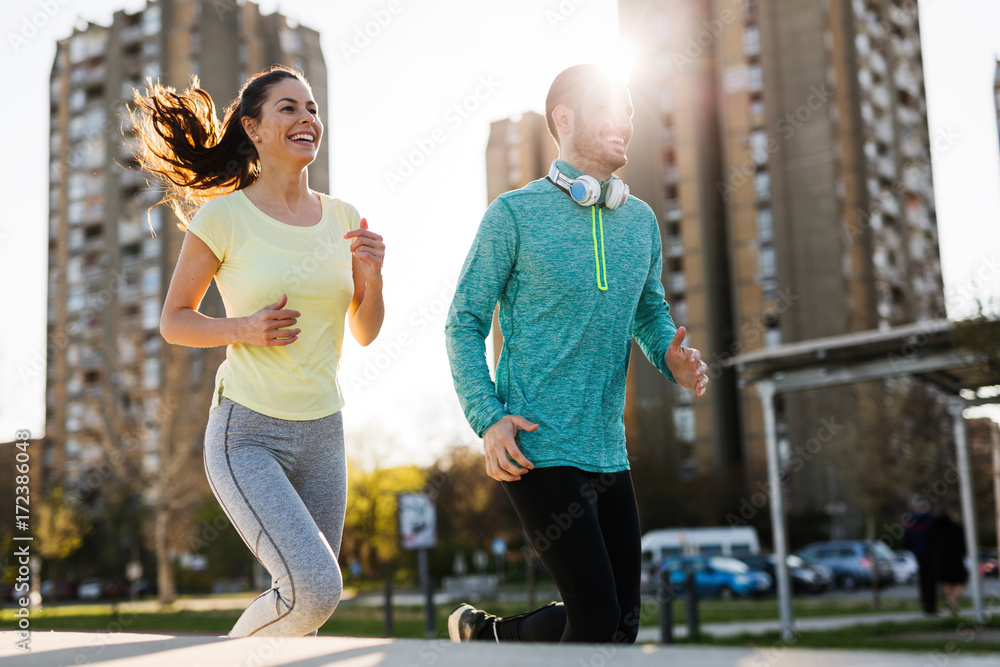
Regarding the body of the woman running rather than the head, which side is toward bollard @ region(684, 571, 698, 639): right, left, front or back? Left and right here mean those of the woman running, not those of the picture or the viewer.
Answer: left

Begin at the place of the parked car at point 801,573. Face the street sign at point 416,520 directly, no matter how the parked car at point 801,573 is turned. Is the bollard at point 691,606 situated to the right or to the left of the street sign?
left

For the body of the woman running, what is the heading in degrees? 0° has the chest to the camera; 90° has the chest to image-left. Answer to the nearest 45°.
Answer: approximately 315°

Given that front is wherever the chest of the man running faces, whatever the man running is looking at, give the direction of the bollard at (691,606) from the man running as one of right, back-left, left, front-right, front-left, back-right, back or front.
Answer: back-left

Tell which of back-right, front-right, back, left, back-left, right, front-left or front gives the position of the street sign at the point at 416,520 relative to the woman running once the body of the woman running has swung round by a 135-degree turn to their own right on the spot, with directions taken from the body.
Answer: right

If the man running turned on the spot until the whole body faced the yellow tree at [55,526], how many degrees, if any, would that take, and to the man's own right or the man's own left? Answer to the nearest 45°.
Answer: approximately 180°

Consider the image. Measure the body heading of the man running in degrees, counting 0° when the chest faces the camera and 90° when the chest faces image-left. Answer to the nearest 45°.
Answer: approximately 315°

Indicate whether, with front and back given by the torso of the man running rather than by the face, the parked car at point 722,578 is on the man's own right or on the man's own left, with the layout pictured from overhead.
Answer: on the man's own left
